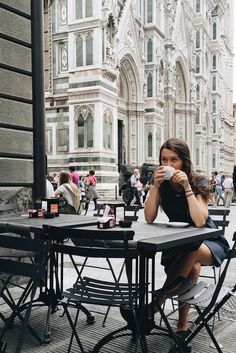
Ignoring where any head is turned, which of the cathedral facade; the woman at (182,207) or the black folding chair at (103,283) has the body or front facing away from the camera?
the black folding chair

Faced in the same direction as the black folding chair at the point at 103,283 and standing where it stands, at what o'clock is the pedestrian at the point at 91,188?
The pedestrian is roughly at 12 o'clock from the black folding chair.

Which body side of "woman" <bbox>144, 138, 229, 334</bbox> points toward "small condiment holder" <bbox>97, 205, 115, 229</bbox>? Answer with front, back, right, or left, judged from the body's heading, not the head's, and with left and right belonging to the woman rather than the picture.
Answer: front

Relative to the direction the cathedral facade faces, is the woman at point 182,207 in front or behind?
in front

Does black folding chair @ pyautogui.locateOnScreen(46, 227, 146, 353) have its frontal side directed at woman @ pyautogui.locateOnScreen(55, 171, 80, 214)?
yes

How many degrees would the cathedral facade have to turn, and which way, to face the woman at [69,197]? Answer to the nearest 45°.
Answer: approximately 45° to its right

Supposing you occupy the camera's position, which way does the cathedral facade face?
facing the viewer and to the right of the viewer

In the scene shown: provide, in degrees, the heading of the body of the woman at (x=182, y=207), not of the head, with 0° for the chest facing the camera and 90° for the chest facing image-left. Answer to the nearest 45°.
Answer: approximately 45°

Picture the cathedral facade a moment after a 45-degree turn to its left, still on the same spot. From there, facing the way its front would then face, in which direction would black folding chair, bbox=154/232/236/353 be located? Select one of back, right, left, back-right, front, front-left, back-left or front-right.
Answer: right

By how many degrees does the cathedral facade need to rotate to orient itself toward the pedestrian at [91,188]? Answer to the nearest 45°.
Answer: approximately 45° to its right

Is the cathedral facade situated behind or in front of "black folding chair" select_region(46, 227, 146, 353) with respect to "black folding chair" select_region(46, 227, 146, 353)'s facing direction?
in front

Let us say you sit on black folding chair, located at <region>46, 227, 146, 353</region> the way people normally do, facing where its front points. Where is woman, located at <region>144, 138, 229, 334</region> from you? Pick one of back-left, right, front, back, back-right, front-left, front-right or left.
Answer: front-right

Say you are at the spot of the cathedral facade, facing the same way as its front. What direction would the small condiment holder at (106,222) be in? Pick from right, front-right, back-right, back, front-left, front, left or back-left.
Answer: front-right

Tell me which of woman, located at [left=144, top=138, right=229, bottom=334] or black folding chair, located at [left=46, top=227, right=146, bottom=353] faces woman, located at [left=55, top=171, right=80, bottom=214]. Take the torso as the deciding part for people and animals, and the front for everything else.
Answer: the black folding chair

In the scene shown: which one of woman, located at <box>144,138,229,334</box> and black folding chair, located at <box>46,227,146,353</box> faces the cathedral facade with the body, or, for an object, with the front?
the black folding chair

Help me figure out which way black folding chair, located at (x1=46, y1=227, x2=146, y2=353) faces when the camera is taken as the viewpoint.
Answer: facing away from the viewer

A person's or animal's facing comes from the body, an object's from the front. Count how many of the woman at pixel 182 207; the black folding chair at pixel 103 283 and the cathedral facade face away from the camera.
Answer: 1

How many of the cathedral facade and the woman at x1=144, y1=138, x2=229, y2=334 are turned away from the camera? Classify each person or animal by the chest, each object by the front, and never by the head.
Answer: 0

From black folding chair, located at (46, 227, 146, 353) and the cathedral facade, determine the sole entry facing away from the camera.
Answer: the black folding chair
